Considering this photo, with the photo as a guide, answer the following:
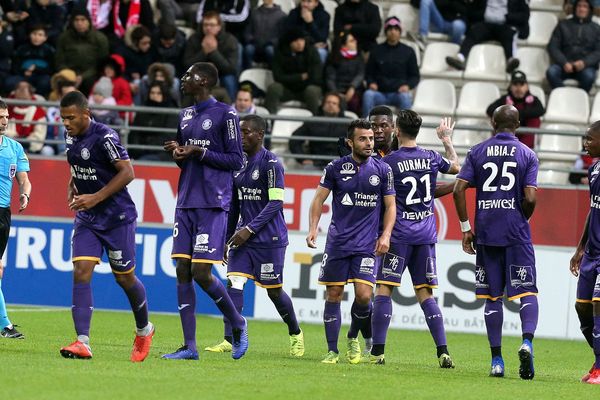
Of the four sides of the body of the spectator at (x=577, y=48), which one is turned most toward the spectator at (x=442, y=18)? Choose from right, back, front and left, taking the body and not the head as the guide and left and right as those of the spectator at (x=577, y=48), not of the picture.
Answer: right

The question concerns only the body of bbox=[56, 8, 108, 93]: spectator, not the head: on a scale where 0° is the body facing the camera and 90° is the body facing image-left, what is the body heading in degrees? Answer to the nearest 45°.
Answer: approximately 0°

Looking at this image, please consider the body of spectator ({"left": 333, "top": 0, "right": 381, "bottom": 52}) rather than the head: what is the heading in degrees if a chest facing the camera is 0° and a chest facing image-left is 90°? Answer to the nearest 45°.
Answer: approximately 0°

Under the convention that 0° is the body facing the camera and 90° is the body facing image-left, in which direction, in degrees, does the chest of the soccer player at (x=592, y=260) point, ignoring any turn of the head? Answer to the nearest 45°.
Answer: approximately 45°

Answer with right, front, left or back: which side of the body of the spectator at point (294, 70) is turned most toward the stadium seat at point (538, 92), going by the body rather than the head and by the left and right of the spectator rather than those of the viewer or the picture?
left

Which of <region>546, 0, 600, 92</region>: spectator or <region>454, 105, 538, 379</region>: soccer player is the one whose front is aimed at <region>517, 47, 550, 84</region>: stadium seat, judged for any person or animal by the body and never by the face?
the soccer player

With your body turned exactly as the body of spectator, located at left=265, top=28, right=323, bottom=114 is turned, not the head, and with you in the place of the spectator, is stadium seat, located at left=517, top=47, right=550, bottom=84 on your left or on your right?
on your left
